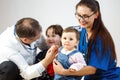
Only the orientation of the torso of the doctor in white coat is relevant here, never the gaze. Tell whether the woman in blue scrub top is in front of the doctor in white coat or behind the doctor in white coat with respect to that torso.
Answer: in front

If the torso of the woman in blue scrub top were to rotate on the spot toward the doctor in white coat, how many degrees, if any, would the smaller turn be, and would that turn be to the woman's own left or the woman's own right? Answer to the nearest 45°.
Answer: approximately 45° to the woman's own right

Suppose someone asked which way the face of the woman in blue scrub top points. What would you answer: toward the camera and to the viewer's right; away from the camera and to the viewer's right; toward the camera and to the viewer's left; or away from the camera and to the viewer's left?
toward the camera and to the viewer's left

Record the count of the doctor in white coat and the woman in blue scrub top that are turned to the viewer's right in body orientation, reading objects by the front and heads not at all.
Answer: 1

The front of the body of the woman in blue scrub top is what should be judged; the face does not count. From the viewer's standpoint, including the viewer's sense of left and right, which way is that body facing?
facing the viewer and to the left of the viewer

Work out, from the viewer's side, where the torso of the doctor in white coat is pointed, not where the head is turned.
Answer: to the viewer's right

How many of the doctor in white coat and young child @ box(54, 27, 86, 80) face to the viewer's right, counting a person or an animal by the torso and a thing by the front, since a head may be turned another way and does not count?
1
